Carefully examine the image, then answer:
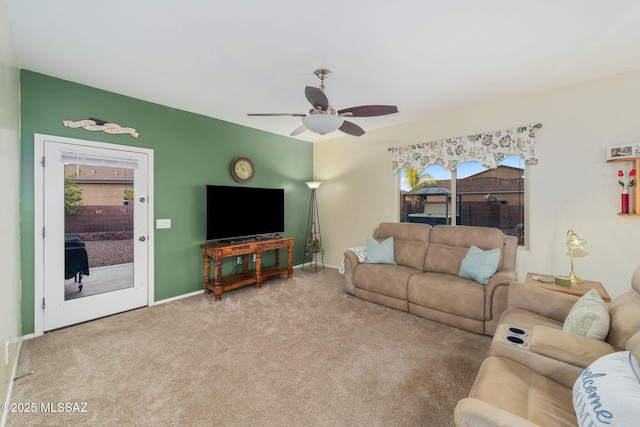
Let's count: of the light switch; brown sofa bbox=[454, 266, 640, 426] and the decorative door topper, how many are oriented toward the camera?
2

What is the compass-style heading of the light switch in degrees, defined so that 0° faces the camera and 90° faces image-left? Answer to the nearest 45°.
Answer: approximately 0°

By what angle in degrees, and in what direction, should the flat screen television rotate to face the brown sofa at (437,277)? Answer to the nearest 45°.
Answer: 0° — it already faces it

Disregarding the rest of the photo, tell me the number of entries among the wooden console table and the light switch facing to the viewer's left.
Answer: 0

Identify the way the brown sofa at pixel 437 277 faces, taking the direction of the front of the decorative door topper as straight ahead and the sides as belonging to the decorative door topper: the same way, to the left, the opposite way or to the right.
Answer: to the right

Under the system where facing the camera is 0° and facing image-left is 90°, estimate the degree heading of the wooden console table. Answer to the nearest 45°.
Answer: approximately 315°

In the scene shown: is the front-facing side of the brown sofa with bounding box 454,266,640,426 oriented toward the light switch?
yes

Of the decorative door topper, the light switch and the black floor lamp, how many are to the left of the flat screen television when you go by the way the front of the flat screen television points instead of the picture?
1

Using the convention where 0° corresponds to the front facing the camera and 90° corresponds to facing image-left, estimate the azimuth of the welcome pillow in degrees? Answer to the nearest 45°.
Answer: approximately 45°

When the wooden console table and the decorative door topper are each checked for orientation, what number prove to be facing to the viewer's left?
0

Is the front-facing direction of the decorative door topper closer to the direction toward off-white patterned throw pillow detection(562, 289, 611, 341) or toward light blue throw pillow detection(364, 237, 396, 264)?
the off-white patterned throw pillow

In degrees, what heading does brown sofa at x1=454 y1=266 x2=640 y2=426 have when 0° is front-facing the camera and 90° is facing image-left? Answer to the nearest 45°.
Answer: approximately 90°
